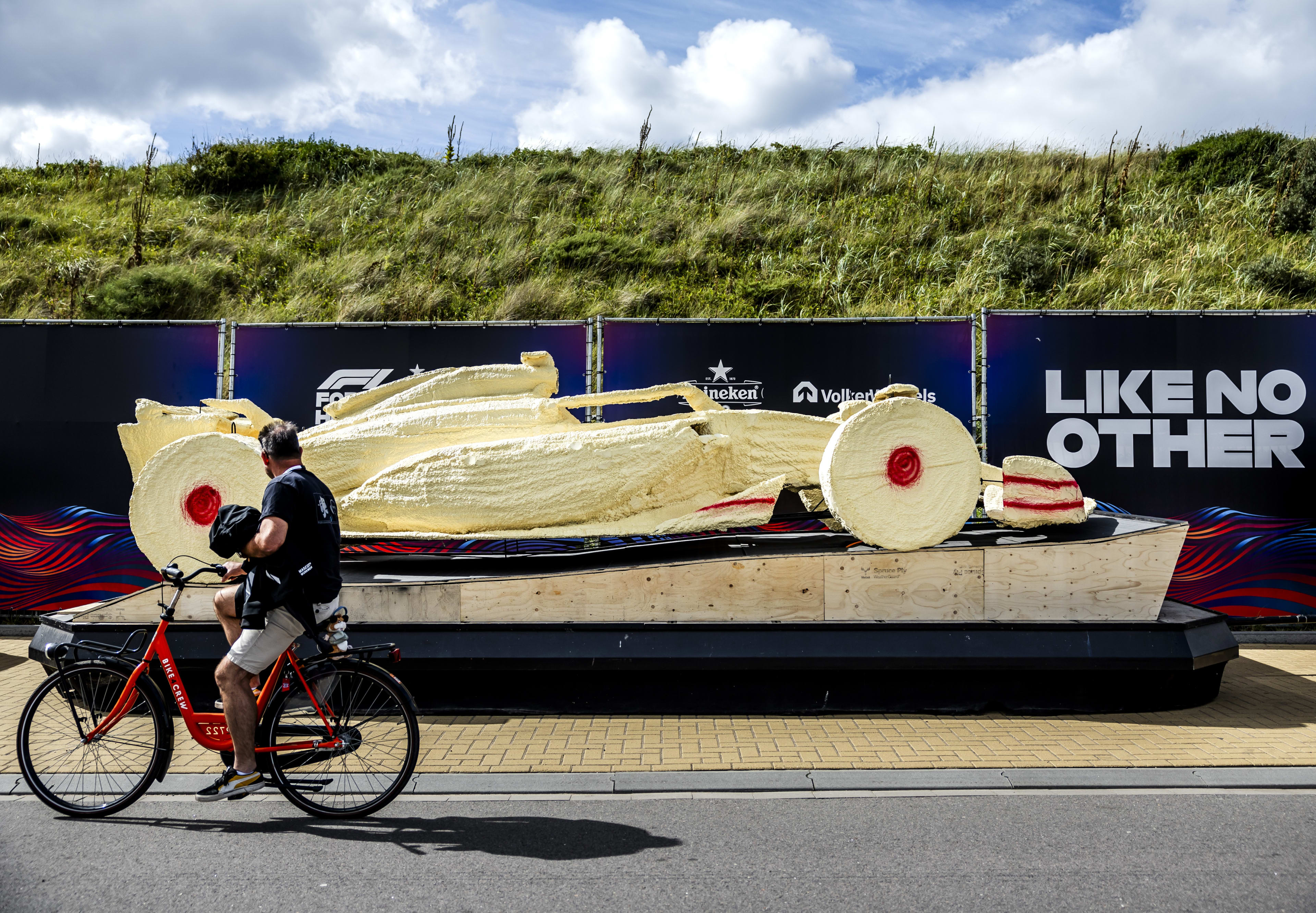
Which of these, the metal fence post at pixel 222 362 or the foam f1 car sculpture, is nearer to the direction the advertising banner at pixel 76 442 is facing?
the foam f1 car sculpture

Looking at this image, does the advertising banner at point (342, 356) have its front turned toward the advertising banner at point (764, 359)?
no

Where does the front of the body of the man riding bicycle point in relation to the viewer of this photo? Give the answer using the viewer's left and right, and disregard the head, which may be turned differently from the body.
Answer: facing away from the viewer and to the left of the viewer

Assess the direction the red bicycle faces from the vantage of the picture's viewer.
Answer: facing to the left of the viewer

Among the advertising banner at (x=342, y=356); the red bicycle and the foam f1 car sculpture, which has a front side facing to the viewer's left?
the red bicycle

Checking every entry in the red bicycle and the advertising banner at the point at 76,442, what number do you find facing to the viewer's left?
1

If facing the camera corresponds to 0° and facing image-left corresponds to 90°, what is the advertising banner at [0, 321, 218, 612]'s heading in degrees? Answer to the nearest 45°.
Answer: approximately 0°

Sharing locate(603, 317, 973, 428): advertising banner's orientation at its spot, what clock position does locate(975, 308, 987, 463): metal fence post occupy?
The metal fence post is roughly at 9 o'clock from the advertising banner.

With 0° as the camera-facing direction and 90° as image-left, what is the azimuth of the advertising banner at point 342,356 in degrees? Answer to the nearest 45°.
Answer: approximately 0°

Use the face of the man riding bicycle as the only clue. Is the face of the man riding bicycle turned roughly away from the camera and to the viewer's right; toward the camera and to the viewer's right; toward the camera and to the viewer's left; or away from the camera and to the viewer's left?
away from the camera and to the viewer's left

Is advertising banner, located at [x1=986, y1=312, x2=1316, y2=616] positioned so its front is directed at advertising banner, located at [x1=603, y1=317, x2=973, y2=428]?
no

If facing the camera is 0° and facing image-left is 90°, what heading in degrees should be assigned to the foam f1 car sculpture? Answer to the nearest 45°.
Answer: approximately 270°

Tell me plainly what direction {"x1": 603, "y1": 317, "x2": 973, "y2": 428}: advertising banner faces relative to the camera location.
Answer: facing the viewer

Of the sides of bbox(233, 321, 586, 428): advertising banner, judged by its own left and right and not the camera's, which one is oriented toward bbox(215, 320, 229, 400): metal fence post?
right
